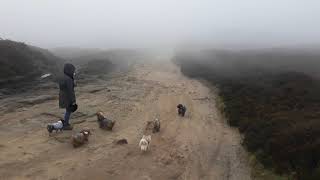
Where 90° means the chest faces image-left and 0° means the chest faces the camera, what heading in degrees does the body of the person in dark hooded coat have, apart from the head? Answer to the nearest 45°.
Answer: approximately 270°
